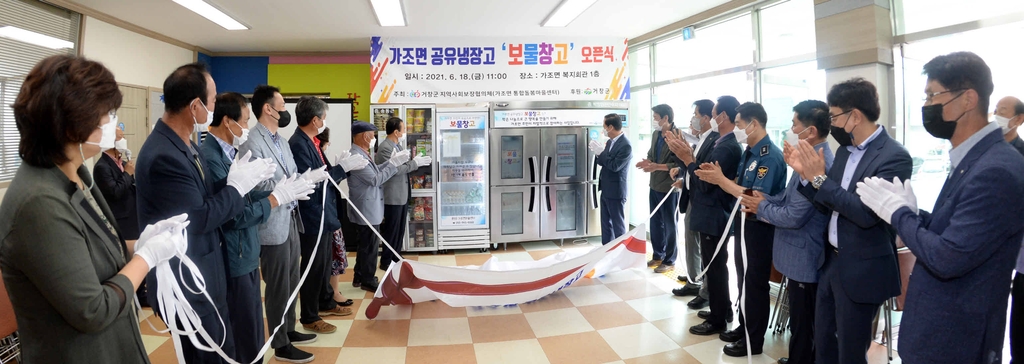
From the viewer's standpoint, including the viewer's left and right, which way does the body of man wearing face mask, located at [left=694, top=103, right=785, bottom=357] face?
facing to the left of the viewer

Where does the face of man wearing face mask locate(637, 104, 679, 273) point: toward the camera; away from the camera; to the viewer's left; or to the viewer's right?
to the viewer's left

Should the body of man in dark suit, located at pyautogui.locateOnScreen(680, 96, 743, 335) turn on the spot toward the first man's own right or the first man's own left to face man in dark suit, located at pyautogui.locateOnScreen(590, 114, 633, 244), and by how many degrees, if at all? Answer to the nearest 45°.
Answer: approximately 45° to the first man's own right

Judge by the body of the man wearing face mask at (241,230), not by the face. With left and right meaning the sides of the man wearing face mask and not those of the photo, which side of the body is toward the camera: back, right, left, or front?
right

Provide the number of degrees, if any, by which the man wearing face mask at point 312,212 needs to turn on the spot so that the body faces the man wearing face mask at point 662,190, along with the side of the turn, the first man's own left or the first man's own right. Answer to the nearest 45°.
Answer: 0° — they already face them

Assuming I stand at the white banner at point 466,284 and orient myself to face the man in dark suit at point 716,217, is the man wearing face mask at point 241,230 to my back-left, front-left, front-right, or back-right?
back-right

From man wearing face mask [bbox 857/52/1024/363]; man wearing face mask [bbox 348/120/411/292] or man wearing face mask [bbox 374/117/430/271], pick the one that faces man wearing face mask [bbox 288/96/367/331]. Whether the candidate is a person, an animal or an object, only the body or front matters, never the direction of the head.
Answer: man wearing face mask [bbox 857/52/1024/363]

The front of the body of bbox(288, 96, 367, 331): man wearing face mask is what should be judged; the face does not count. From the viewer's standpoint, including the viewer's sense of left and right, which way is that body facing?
facing to the right of the viewer

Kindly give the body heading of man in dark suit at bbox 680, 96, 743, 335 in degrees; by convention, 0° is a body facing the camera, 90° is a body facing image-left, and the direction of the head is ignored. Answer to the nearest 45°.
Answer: approximately 90°

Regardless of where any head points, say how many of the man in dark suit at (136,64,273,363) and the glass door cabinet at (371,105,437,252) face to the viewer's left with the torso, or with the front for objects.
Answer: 0

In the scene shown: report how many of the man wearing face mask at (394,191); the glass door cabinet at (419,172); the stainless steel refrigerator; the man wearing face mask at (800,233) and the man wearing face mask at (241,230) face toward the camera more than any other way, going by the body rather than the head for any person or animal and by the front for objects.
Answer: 2

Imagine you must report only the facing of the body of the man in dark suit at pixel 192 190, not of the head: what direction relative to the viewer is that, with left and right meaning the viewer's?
facing to the right of the viewer

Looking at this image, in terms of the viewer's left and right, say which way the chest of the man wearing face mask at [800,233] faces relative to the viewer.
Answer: facing to the left of the viewer

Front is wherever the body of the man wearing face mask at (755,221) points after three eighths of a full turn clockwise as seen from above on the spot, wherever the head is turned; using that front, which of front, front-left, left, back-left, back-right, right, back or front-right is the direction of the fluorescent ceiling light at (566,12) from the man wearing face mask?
left

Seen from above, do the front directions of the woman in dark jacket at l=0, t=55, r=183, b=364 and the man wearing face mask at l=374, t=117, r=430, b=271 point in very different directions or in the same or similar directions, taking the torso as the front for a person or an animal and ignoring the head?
same or similar directions

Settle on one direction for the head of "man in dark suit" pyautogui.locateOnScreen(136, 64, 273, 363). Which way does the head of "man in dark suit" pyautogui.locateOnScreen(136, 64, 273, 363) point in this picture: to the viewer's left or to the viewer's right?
to the viewer's right

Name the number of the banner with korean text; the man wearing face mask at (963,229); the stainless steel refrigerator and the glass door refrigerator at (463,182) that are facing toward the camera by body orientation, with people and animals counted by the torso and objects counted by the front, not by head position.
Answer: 3

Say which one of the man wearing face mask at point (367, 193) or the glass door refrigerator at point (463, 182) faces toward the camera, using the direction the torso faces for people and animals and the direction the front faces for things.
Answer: the glass door refrigerator

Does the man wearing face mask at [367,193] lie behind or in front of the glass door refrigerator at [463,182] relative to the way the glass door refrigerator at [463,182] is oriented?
in front

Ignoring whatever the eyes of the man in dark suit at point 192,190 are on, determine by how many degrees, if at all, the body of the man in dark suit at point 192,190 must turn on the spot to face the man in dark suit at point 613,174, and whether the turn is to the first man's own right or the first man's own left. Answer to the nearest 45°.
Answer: approximately 45° to the first man's own left
